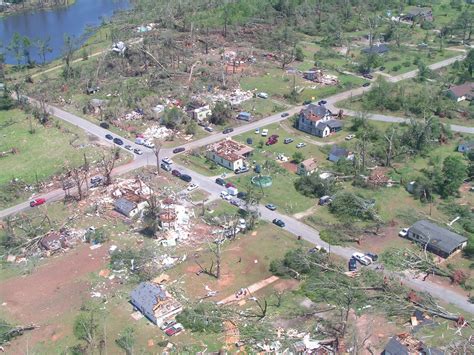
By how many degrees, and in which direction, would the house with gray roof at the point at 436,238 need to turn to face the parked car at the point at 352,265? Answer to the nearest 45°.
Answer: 0° — it already faces it

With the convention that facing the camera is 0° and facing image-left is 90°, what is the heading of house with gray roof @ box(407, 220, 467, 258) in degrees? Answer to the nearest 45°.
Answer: approximately 45°

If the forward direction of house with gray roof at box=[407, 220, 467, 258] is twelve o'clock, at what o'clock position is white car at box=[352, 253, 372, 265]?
The white car is roughly at 12 o'clock from the house with gray roof.

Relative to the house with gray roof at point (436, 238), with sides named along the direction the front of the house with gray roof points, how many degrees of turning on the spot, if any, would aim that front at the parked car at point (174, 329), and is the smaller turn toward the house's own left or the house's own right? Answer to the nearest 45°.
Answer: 0° — it already faces it

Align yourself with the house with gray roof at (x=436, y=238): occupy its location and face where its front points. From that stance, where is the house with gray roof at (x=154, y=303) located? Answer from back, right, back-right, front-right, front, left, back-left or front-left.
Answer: front
